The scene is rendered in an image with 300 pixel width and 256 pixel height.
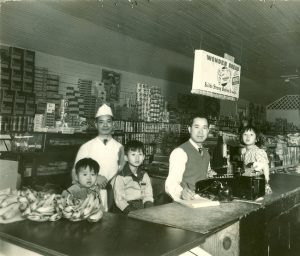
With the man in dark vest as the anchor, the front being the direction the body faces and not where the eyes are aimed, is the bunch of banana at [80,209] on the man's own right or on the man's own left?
on the man's own right

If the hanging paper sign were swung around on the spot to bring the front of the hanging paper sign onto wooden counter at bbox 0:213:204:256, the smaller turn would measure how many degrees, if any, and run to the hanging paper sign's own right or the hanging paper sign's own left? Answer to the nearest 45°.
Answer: approximately 45° to the hanging paper sign's own right

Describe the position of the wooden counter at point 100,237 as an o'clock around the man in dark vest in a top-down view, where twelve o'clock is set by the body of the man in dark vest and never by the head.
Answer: The wooden counter is roughly at 2 o'clock from the man in dark vest.

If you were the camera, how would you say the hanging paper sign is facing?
facing the viewer and to the right of the viewer

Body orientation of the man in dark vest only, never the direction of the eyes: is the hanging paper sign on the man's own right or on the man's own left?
on the man's own left

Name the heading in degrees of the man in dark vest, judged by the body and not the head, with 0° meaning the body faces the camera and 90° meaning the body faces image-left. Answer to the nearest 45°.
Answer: approximately 315°

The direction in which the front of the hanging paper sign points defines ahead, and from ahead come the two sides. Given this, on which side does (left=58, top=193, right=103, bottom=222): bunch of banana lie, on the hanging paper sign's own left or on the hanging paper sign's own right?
on the hanging paper sign's own right

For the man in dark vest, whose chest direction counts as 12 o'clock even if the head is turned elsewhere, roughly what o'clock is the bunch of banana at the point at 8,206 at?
The bunch of banana is roughly at 3 o'clock from the man in dark vest.

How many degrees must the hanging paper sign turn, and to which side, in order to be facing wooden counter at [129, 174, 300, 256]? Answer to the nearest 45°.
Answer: approximately 45° to its right
